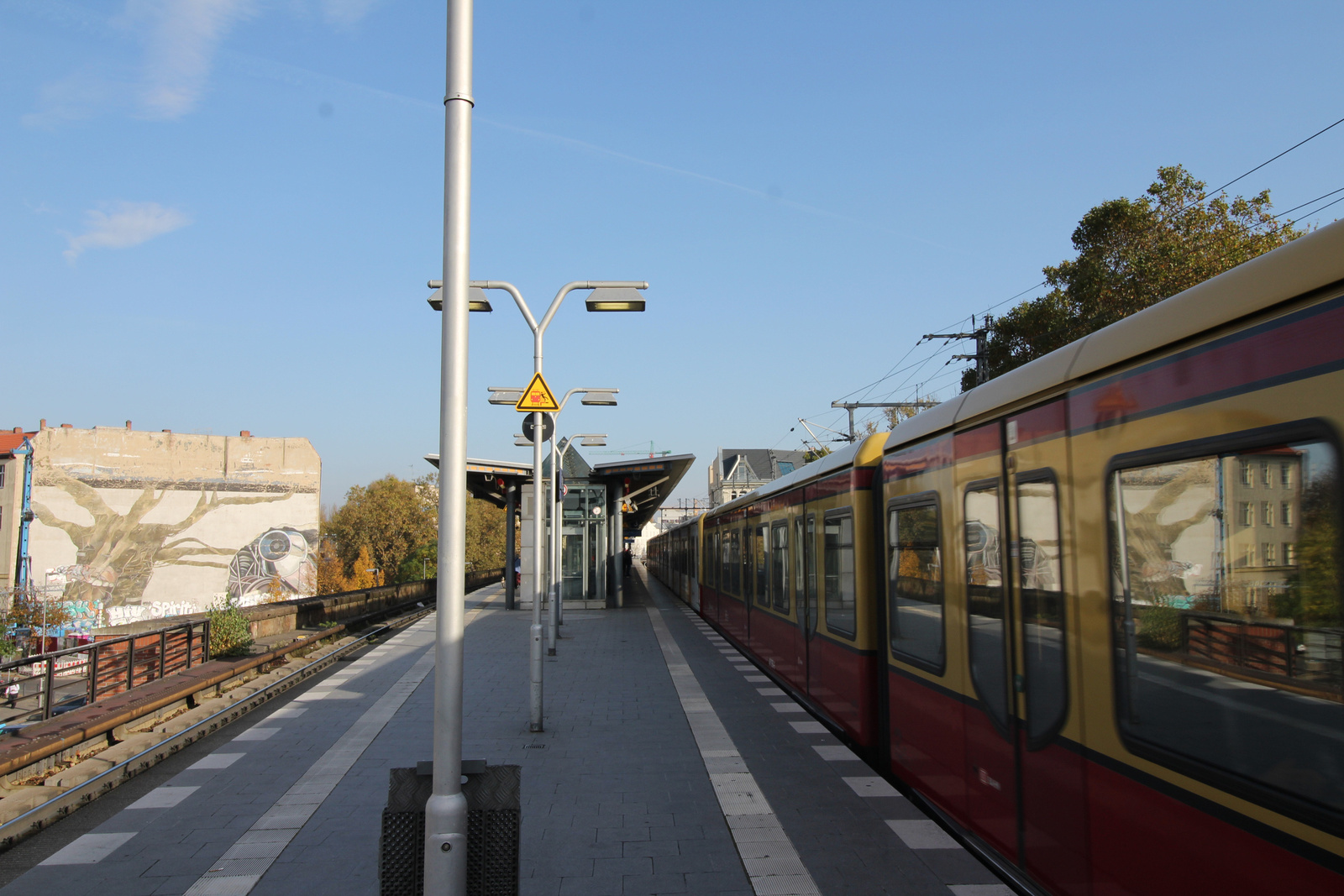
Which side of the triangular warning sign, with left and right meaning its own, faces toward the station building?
back

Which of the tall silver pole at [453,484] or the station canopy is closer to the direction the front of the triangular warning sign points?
the tall silver pole

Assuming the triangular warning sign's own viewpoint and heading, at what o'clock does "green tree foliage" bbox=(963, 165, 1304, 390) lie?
The green tree foliage is roughly at 8 o'clock from the triangular warning sign.

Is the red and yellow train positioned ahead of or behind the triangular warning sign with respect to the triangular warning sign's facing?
ahead

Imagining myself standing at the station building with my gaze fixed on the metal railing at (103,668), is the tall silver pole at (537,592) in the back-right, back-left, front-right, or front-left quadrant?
front-left

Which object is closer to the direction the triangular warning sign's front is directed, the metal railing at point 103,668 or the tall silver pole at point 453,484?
the tall silver pole

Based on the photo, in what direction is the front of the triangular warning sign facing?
toward the camera

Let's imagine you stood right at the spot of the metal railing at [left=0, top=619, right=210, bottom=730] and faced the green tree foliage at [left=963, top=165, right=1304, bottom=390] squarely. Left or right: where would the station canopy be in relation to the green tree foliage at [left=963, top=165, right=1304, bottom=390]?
left

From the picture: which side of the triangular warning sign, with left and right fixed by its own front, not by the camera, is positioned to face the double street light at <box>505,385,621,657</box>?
back

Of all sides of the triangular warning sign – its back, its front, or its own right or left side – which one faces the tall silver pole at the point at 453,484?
front

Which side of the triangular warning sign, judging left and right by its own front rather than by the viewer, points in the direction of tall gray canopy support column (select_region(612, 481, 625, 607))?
back
